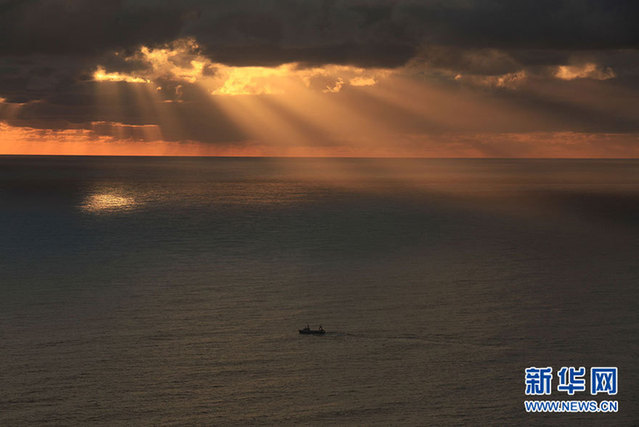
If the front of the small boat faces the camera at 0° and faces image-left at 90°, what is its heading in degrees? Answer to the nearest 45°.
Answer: approximately 90°
